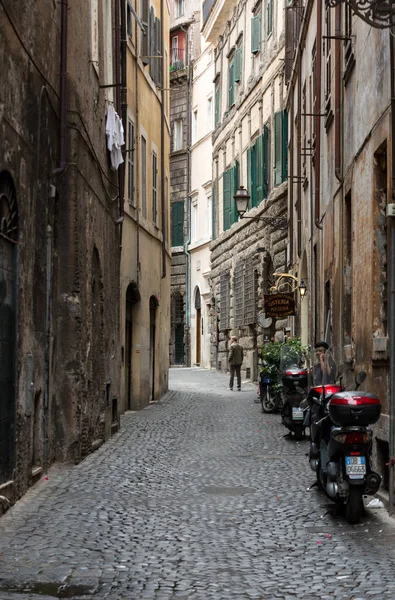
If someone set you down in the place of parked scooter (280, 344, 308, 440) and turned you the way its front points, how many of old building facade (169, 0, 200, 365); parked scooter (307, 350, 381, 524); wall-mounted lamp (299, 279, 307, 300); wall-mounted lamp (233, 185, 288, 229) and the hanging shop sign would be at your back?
1

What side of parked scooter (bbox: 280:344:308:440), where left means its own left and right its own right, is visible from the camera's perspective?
back

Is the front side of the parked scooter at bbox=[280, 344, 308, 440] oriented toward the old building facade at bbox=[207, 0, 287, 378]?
yes

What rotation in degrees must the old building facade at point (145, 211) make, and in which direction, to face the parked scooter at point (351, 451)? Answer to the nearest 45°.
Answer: approximately 90° to its right

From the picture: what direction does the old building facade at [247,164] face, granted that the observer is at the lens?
facing the viewer and to the left of the viewer

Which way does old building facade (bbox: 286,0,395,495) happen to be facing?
to the viewer's left

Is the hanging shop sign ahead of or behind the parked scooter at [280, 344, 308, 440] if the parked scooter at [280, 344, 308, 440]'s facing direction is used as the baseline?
ahead

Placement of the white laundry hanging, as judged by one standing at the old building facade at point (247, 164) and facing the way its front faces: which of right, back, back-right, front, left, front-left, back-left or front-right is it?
front-left

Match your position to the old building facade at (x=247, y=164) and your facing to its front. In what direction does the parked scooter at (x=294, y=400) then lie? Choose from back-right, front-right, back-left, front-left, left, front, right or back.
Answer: front-left

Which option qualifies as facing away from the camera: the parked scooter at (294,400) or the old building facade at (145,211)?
the parked scooter

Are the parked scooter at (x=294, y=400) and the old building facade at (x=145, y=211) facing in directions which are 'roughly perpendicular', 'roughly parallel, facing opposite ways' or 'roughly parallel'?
roughly perpendicular

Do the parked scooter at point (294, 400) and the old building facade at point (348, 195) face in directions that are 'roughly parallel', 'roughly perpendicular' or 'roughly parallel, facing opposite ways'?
roughly perpendicular

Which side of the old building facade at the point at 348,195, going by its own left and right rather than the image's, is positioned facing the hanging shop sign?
right

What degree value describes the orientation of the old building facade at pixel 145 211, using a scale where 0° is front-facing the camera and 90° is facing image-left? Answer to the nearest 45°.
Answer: approximately 270°

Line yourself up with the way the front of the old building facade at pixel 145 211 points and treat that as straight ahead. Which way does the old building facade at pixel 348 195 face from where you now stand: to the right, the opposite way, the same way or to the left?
the opposite way

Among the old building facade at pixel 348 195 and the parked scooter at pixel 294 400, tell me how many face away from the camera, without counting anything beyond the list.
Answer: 1
